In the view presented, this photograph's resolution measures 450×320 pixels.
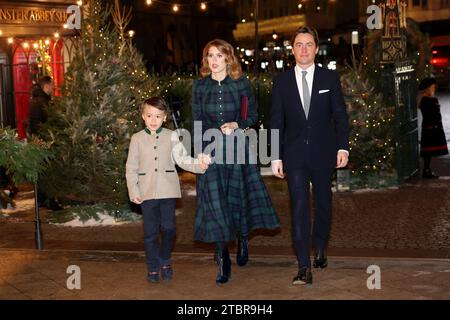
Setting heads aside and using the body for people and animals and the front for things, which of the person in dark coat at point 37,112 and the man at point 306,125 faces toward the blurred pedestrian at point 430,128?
the person in dark coat

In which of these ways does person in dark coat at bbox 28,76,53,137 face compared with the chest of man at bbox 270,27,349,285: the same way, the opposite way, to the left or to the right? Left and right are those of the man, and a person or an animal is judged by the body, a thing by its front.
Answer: to the left

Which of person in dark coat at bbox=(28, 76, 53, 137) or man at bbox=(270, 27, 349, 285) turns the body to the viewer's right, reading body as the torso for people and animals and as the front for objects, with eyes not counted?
the person in dark coat

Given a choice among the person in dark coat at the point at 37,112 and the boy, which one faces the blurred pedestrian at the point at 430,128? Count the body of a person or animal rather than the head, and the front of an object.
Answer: the person in dark coat

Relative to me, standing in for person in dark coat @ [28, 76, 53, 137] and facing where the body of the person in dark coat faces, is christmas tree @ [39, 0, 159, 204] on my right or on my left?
on my right

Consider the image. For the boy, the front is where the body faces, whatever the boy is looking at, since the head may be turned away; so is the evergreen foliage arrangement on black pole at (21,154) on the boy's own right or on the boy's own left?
on the boy's own right

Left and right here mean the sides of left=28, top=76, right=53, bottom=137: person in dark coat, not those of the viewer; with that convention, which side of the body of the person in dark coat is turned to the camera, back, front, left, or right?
right

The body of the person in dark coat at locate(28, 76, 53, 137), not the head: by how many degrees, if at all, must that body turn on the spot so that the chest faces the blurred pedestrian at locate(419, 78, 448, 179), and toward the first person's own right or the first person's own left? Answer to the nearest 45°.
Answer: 0° — they already face them

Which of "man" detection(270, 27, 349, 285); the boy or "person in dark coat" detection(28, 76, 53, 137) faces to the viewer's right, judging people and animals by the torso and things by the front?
the person in dark coat

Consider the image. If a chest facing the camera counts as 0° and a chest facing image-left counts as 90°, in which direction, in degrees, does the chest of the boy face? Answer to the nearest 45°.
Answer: approximately 0°

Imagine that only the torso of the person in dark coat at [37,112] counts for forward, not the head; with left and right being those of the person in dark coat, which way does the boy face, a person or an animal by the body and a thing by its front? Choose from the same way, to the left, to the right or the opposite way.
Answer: to the right
